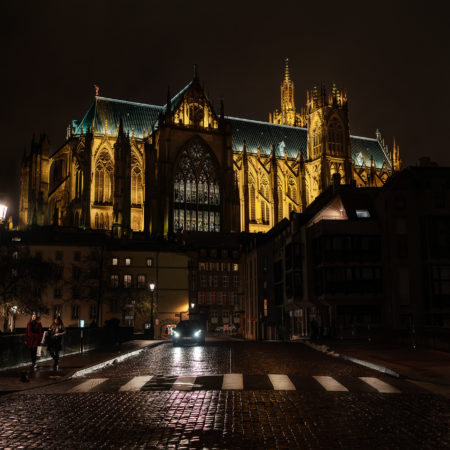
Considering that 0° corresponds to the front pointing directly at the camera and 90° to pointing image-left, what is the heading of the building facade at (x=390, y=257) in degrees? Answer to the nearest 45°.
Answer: approximately 45°

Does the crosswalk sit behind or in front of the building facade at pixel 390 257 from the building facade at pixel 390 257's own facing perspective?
in front

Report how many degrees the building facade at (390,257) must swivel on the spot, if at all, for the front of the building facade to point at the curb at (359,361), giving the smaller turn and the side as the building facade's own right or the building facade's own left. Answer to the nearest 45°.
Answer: approximately 45° to the building facade's own left

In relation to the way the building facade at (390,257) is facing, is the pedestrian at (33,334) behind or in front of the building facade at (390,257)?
in front

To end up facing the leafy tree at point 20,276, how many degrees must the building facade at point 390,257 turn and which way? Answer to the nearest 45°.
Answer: approximately 45° to its right
